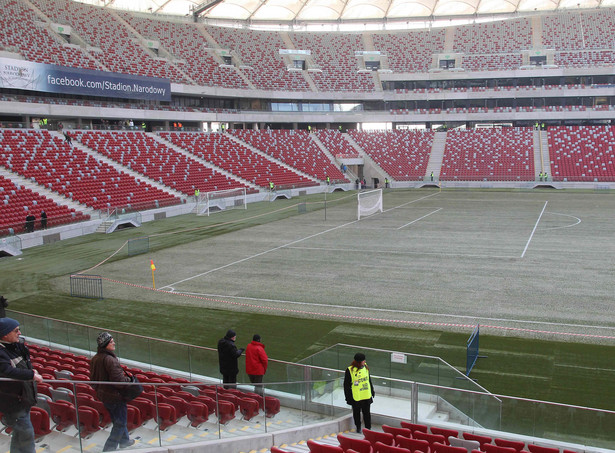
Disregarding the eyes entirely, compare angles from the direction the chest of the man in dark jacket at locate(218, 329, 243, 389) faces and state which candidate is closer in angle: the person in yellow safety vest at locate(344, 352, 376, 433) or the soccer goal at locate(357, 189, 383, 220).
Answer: the soccer goal

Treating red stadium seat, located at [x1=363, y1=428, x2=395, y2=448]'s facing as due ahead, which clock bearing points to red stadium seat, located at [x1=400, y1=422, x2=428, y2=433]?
red stadium seat, located at [x1=400, y1=422, x2=428, y2=433] is roughly at 1 o'clock from red stadium seat, located at [x1=363, y1=428, x2=395, y2=448].

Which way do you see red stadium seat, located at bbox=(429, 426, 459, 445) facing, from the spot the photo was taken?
facing away from the viewer and to the right of the viewer

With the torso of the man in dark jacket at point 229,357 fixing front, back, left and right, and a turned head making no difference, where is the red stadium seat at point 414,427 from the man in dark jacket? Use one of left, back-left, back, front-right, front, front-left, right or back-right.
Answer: right

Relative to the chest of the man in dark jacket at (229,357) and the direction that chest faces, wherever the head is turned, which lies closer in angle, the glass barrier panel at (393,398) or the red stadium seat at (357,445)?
the glass barrier panel

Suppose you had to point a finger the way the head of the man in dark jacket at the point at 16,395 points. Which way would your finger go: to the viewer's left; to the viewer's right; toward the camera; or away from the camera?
to the viewer's right

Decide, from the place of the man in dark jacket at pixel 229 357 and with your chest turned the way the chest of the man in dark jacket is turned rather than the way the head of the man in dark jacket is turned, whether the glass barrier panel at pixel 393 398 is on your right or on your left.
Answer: on your right

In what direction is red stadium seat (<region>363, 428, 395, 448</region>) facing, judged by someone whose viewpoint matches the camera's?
facing away from the viewer

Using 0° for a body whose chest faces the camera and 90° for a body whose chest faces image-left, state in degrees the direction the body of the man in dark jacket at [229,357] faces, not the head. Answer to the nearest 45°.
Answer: approximately 225°

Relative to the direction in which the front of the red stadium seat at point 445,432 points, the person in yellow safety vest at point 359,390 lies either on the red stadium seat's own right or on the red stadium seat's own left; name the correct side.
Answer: on the red stadium seat's own left
